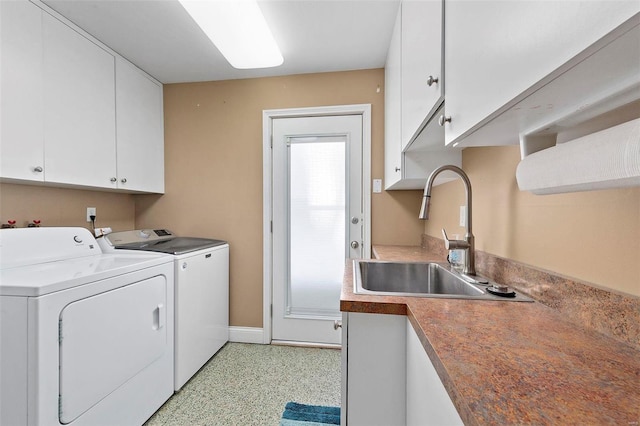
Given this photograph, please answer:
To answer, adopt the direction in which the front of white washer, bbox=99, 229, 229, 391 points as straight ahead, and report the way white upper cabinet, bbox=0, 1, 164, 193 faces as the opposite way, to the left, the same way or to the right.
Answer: the same way

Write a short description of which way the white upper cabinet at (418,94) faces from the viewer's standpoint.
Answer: facing to the left of the viewer

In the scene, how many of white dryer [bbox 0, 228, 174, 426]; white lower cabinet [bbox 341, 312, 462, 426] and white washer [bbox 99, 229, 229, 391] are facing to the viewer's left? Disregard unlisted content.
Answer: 1

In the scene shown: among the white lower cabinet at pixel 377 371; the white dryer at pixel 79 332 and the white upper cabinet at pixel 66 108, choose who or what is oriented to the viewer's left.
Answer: the white lower cabinet

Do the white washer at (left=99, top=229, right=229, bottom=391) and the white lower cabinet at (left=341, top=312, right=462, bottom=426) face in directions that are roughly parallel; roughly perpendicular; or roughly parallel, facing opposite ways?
roughly parallel, facing opposite ways

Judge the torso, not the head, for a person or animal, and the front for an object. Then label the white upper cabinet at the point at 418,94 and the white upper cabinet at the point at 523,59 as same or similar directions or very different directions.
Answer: same or similar directions

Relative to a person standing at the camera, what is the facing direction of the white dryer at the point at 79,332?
facing the viewer and to the right of the viewer

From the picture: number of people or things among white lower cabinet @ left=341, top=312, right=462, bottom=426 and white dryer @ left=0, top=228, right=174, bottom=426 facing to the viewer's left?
1

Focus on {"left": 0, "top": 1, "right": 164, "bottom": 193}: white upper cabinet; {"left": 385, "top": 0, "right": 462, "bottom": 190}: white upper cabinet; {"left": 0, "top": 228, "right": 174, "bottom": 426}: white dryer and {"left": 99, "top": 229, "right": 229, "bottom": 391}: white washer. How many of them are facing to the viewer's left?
1

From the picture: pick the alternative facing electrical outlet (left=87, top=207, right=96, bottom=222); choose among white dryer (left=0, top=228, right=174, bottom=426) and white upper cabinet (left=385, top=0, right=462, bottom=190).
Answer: the white upper cabinet

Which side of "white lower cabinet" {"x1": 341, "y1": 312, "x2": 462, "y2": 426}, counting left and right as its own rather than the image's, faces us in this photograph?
left

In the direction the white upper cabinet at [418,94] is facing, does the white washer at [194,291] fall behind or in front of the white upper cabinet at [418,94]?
in front

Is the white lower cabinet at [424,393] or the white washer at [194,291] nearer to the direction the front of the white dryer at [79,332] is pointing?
the white lower cabinet

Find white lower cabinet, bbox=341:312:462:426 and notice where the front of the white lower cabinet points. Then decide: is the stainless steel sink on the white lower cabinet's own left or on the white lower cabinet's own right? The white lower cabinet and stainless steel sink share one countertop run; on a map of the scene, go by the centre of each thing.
on the white lower cabinet's own right

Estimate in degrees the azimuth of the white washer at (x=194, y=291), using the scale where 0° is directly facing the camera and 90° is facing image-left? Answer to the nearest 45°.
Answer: approximately 315°

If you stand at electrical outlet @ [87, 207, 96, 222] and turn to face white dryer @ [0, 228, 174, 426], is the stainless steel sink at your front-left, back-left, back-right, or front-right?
front-left

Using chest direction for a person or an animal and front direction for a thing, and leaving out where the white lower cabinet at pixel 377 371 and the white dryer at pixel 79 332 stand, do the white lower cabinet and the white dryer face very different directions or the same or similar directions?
very different directions
